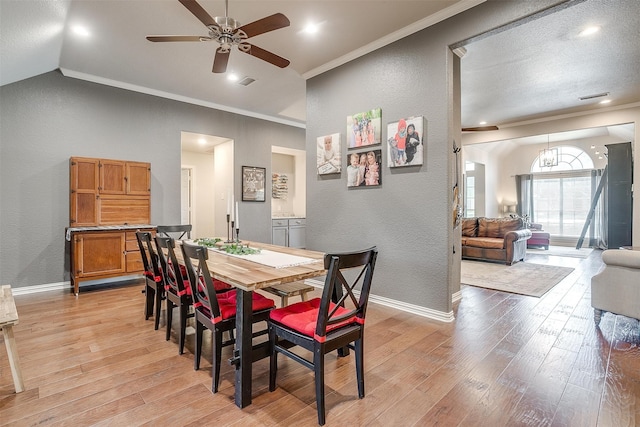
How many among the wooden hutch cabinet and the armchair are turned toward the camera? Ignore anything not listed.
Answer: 1

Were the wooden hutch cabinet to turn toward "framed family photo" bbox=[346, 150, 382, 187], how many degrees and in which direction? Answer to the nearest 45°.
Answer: approximately 45° to its left

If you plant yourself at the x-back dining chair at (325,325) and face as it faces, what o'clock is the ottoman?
The ottoman is roughly at 3 o'clock from the x-back dining chair.

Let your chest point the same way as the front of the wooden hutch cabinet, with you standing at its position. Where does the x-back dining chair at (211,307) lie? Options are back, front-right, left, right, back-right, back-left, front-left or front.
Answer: front

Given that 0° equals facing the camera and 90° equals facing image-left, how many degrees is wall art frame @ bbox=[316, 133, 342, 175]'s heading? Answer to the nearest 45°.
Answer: approximately 45°

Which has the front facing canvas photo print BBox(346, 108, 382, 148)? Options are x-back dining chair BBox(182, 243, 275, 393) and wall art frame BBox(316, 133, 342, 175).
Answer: the x-back dining chair

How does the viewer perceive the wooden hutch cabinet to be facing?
facing the viewer

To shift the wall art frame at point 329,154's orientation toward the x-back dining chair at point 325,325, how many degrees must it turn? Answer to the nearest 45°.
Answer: approximately 45° to its left

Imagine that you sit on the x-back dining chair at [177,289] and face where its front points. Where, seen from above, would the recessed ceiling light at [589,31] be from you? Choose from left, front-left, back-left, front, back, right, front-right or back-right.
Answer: front-right

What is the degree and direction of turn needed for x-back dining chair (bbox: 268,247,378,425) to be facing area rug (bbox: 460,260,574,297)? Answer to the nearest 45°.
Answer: approximately 90° to its right

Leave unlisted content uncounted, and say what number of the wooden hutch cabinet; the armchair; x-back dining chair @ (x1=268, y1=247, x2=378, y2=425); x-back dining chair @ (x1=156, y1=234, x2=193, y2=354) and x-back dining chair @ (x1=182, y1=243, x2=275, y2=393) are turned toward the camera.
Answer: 1

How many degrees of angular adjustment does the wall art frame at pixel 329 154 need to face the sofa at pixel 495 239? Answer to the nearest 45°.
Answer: approximately 180°

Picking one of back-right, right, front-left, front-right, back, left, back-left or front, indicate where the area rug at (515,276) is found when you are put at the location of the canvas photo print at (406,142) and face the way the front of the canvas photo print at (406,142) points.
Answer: back

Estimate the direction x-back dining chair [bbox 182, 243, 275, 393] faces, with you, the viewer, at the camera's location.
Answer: facing away from the viewer and to the right of the viewer
